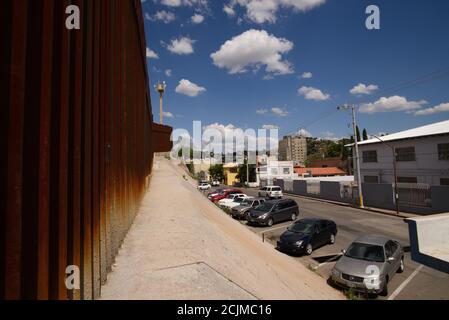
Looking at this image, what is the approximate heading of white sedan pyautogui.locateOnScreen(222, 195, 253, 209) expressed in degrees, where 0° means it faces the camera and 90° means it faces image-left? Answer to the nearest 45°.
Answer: approximately 45°

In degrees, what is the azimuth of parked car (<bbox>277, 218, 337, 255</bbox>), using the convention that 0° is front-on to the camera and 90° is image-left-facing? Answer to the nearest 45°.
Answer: approximately 45°

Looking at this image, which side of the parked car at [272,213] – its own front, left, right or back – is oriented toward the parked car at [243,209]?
right

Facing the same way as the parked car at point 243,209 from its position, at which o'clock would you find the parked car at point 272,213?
the parked car at point 272,213 is roughly at 9 o'clock from the parked car at point 243,209.

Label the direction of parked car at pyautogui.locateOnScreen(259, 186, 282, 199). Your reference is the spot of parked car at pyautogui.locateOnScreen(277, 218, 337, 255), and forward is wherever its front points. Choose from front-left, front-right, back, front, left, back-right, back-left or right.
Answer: back-right

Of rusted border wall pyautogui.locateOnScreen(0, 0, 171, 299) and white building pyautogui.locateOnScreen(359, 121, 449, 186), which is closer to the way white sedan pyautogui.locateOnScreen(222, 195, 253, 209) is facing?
the rusted border wall

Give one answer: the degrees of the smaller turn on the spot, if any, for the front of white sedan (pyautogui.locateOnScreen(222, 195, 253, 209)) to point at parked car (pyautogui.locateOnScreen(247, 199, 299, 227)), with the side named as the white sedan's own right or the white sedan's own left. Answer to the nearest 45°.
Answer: approximately 90° to the white sedan's own left

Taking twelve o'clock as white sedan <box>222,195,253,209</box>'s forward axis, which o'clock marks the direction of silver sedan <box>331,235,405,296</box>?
The silver sedan is roughly at 10 o'clock from the white sedan.
